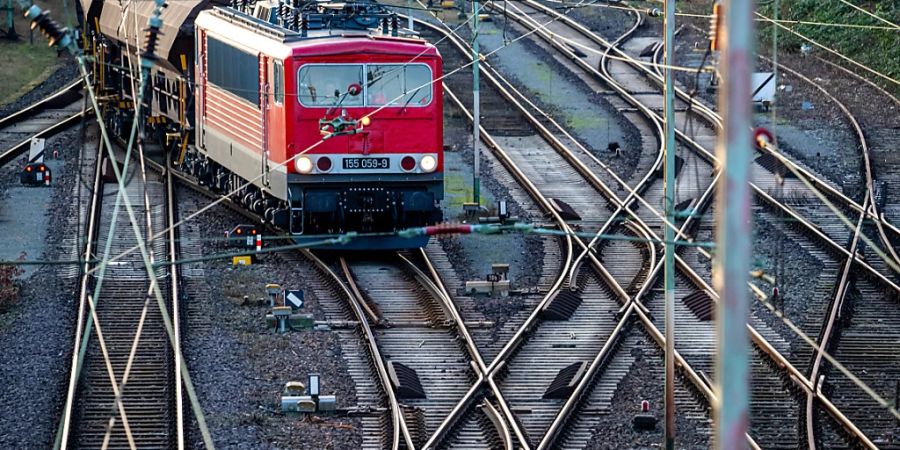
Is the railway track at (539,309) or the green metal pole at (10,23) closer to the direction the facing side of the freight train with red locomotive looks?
the railway track

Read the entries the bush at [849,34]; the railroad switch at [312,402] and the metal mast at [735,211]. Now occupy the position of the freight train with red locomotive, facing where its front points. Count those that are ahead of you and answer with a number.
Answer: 2

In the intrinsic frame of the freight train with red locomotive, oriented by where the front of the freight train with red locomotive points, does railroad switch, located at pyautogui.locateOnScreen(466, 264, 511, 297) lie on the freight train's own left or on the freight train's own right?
on the freight train's own left

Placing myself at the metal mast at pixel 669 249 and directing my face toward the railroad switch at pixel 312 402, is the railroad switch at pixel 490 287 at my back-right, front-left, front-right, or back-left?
front-right

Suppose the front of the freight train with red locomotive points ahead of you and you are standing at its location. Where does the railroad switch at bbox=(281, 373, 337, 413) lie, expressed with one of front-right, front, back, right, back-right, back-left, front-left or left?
front

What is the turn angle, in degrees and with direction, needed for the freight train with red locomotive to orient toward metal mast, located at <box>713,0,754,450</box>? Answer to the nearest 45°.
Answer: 0° — it already faces it

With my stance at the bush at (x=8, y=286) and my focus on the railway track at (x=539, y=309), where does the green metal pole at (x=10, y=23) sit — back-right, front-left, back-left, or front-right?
back-left

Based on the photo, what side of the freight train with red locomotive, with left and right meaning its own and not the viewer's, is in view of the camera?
front
